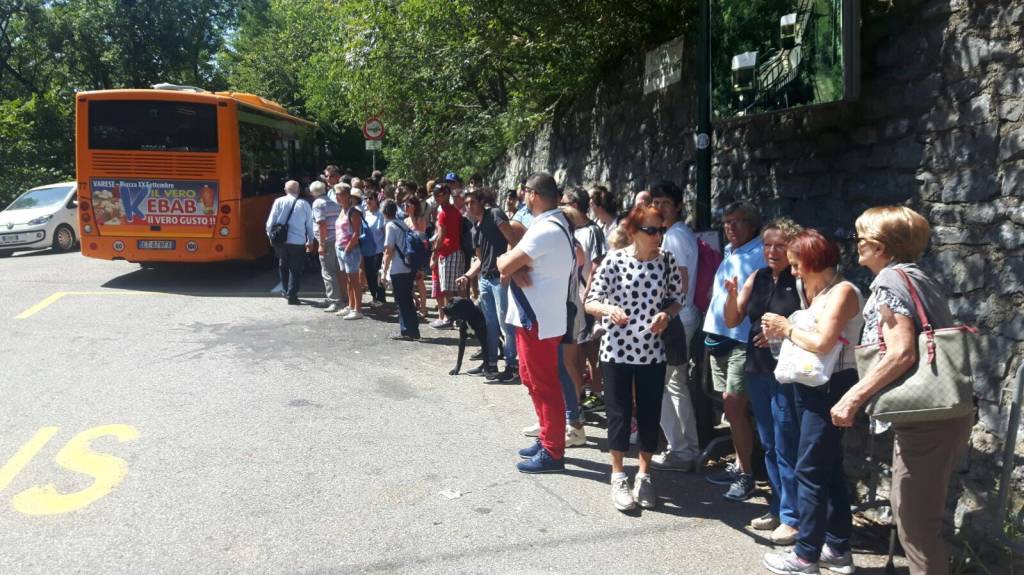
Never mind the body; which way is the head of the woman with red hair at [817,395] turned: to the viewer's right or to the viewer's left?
to the viewer's left

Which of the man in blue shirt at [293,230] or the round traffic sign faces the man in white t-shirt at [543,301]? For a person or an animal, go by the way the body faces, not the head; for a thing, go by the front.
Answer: the round traffic sign

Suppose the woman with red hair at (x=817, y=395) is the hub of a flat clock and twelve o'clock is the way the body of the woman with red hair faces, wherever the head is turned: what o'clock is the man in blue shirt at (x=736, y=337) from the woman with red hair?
The man in blue shirt is roughly at 2 o'clock from the woman with red hair.

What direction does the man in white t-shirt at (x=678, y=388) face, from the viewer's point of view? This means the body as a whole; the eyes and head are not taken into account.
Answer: to the viewer's left

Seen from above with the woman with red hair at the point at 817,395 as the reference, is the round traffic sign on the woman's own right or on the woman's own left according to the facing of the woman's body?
on the woman's own right

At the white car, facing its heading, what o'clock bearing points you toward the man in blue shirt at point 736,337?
The man in blue shirt is roughly at 10 o'clock from the white car.

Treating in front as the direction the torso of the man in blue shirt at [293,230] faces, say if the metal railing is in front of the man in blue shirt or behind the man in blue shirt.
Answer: behind

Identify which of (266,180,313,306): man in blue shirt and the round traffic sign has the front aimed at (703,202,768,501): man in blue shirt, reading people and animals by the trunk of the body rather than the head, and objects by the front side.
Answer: the round traffic sign

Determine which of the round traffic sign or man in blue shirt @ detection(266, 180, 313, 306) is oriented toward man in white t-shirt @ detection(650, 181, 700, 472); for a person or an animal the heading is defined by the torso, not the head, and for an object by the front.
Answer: the round traffic sign

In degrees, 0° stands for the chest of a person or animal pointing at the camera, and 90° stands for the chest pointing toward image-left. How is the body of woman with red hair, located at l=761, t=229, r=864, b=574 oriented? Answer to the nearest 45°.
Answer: approximately 90°

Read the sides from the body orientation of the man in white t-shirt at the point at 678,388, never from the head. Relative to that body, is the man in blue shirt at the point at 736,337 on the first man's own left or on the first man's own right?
on the first man's own left
